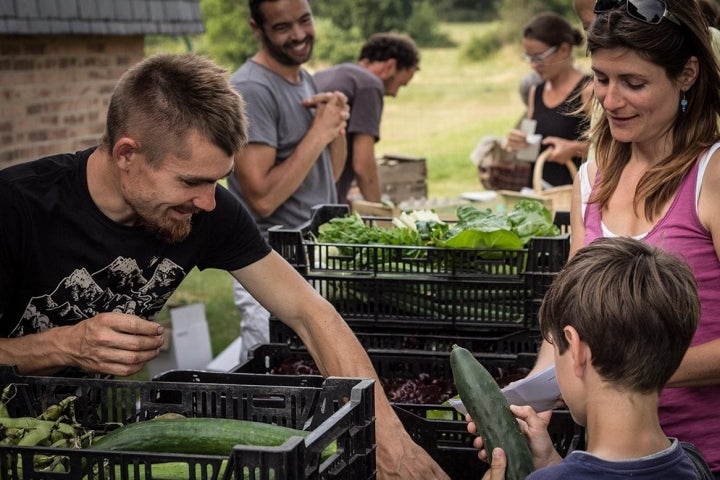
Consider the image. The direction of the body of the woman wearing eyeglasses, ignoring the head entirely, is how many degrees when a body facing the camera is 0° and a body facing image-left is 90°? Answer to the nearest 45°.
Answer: approximately 45°

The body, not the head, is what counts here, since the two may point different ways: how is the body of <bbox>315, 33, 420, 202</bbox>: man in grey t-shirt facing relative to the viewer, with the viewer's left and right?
facing to the right of the viewer

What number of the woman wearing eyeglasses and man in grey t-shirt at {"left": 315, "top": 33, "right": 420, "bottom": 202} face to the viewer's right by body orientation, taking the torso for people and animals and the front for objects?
1

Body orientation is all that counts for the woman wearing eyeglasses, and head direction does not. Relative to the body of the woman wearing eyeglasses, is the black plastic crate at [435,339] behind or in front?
in front

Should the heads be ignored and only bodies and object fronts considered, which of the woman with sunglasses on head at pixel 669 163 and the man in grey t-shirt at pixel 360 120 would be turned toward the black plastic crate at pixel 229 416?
the woman with sunglasses on head

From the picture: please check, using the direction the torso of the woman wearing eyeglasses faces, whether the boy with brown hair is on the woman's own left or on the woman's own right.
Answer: on the woman's own left

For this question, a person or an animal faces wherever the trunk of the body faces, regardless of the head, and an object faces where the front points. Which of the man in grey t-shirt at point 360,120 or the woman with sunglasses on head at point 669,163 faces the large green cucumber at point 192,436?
the woman with sunglasses on head

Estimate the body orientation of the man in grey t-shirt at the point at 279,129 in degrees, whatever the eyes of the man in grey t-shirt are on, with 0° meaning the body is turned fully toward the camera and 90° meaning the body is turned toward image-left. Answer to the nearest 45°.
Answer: approximately 315°

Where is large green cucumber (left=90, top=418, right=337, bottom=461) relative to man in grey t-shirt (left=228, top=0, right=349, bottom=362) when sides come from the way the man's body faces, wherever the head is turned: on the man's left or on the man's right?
on the man's right

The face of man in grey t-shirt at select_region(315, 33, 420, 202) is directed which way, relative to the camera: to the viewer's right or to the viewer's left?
to the viewer's right

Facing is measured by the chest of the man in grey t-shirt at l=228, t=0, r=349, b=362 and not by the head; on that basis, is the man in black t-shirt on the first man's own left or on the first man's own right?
on the first man's own right

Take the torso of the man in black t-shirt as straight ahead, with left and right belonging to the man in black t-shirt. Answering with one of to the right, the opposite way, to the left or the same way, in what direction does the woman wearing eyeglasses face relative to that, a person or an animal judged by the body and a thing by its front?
to the right

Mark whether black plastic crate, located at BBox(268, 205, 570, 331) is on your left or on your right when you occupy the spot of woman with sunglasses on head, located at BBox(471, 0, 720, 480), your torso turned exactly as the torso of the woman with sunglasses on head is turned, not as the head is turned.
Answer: on your right

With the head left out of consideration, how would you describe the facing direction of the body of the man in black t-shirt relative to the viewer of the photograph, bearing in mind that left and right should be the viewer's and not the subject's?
facing the viewer and to the right of the viewer

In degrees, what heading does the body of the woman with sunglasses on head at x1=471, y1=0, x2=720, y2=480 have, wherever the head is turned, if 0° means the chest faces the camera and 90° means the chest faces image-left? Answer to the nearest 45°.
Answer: approximately 45°

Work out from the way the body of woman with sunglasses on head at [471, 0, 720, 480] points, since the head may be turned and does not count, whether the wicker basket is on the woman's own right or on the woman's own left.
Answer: on the woman's own right
